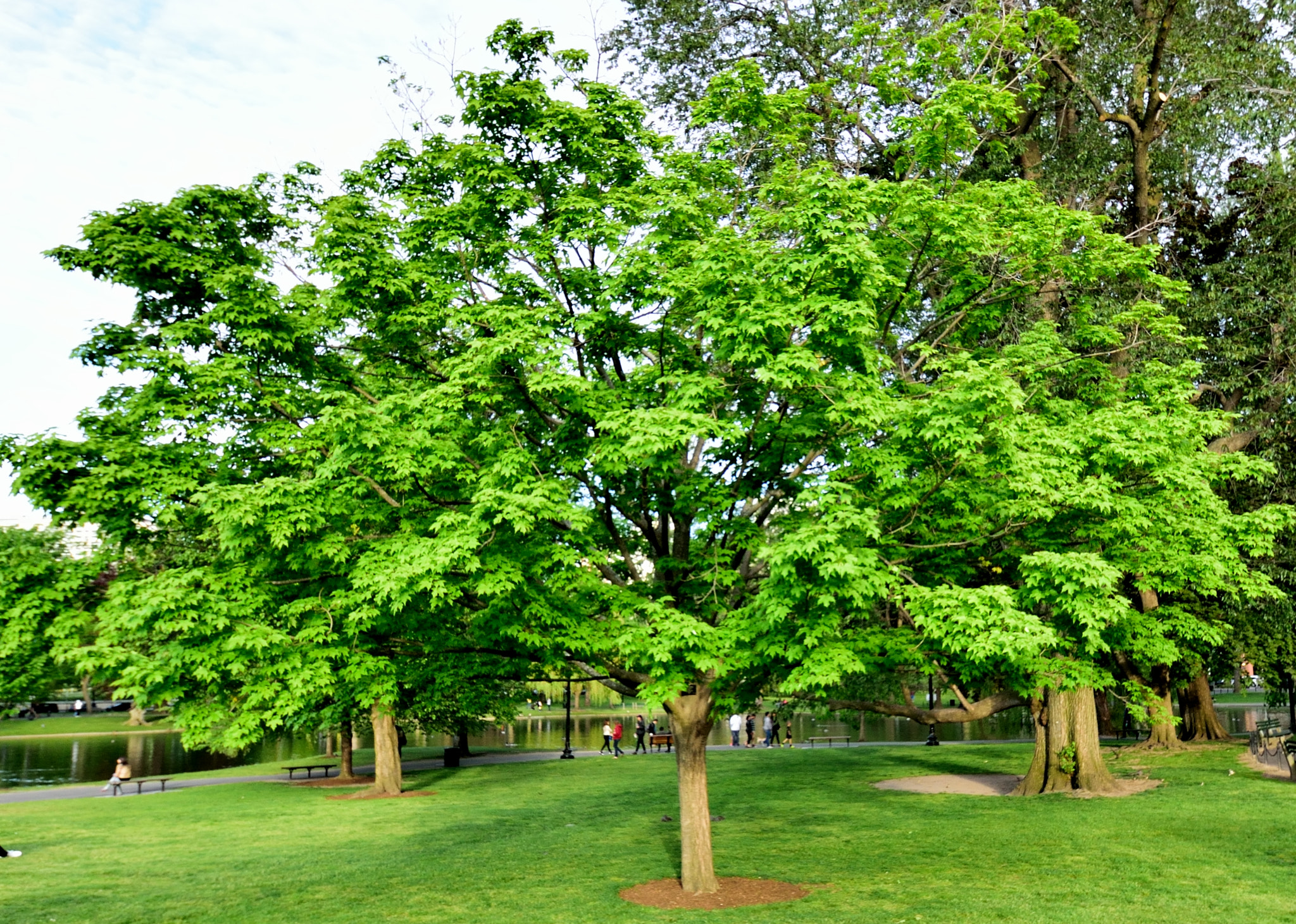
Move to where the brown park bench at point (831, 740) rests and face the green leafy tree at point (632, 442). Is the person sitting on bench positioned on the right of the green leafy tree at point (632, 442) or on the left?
right
